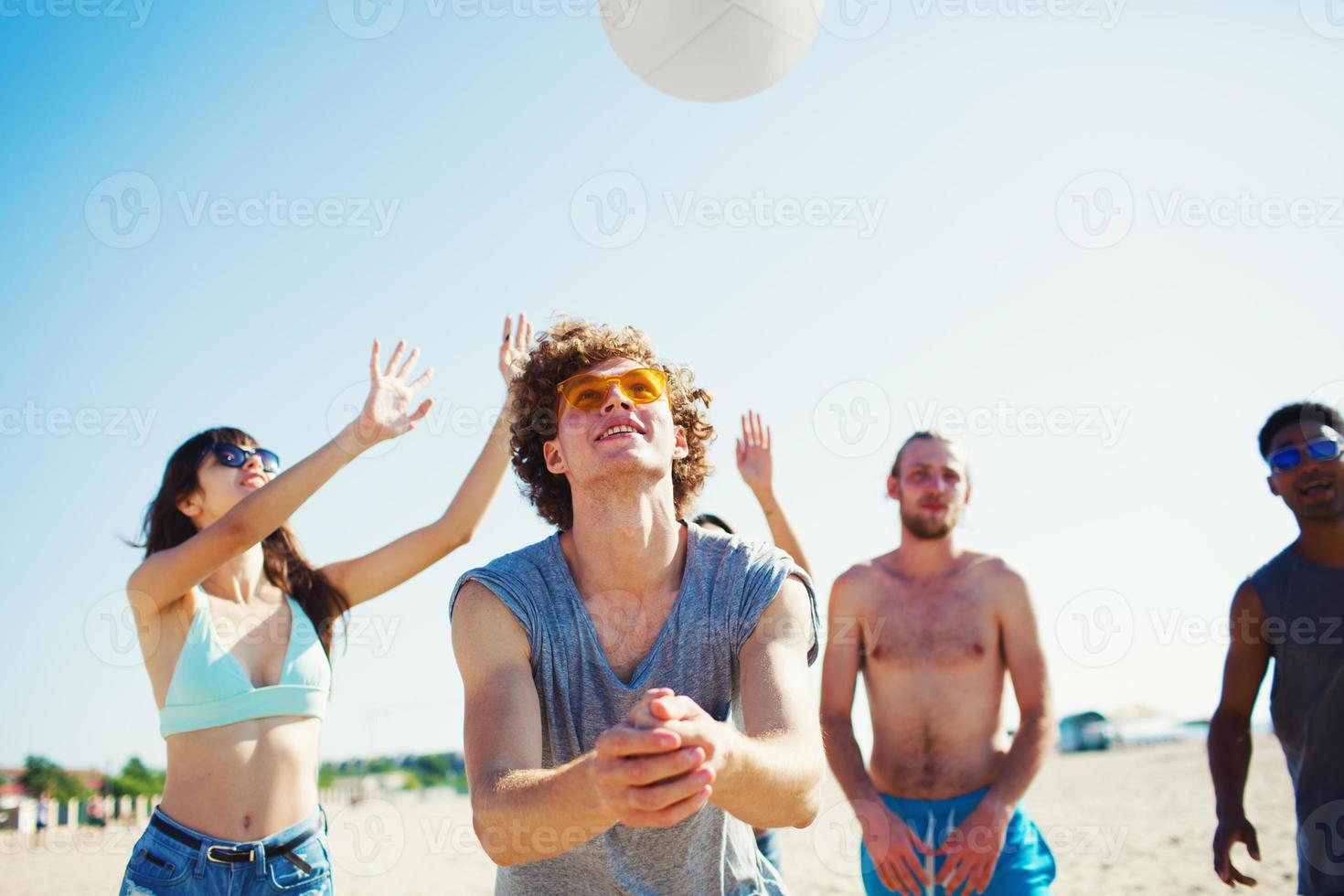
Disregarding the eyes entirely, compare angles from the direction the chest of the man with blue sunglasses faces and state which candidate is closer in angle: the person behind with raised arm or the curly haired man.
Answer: the curly haired man

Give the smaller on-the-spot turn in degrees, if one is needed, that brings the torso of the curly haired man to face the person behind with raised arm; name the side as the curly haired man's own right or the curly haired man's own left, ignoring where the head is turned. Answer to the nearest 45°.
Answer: approximately 180°

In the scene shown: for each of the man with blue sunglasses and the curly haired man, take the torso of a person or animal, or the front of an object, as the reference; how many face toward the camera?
2

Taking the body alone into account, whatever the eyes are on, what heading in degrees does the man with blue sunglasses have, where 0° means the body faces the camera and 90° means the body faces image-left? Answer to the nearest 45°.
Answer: approximately 0°

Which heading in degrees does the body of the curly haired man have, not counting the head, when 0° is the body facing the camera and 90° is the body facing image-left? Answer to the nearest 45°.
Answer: approximately 0°

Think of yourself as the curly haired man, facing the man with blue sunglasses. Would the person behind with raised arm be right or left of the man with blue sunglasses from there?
left
